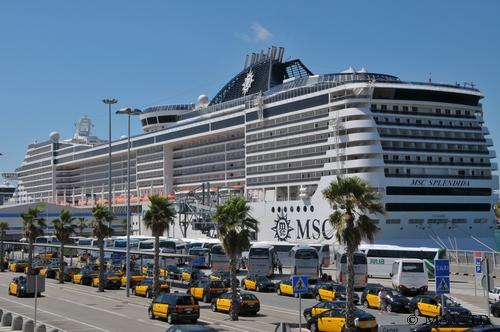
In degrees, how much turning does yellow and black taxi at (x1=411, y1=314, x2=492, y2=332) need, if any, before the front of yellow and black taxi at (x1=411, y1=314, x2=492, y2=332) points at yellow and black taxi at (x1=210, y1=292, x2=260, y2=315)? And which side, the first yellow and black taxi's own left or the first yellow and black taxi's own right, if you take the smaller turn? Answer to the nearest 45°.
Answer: approximately 45° to the first yellow and black taxi's own right

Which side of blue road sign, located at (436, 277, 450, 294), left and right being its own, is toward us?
front

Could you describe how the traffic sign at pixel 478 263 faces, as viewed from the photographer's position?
facing the viewer

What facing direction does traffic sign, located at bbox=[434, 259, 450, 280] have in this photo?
toward the camera

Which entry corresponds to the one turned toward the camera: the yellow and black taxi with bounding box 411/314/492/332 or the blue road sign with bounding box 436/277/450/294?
the blue road sign
